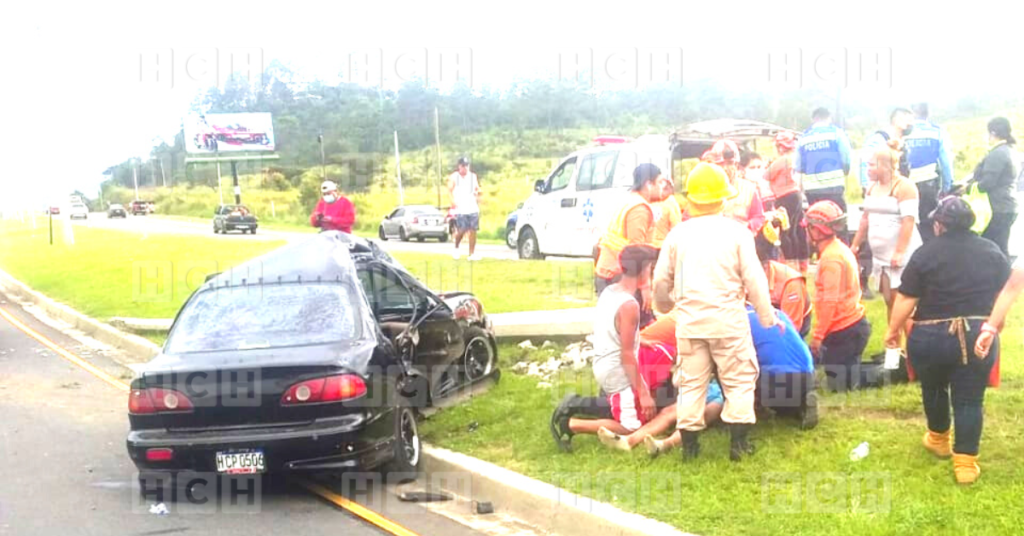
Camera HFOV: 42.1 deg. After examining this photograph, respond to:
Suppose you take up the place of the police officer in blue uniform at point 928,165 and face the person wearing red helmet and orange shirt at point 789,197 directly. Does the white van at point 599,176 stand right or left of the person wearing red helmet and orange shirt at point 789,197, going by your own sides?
right

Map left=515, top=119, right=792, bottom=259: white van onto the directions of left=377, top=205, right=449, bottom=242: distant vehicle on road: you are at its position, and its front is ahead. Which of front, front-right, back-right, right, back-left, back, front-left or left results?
back-left

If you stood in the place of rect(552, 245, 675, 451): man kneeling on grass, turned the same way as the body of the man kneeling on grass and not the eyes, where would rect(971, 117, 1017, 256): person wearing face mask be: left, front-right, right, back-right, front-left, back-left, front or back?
front-left

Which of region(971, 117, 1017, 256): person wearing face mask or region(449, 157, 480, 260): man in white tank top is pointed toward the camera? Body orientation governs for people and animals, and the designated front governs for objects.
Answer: the man in white tank top

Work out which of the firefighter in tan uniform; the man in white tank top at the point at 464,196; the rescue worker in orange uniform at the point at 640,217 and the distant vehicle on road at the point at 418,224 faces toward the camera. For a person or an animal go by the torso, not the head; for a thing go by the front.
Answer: the man in white tank top

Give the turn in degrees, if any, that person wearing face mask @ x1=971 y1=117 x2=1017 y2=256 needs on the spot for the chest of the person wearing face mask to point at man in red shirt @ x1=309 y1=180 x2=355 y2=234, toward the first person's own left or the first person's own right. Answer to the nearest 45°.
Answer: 0° — they already face them

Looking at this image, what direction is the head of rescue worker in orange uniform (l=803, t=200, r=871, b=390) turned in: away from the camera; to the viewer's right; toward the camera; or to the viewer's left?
to the viewer's left

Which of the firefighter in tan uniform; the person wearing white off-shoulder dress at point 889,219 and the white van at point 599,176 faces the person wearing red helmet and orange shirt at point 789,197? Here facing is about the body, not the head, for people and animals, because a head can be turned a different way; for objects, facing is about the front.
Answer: the firefighter in tan uniform

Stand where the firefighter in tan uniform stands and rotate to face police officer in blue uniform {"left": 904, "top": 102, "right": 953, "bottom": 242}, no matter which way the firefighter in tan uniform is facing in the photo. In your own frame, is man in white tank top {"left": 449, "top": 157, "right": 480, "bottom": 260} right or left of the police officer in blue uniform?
left

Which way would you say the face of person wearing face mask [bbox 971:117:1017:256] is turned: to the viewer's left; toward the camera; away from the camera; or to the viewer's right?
to the viewer's left

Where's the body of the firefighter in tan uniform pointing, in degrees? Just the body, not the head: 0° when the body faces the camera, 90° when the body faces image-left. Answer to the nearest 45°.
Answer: approximately 180°

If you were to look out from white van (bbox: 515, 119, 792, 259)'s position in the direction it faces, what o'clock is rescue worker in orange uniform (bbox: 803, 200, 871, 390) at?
The rescue worker in orange uniform is roughly at 7 o'clock from the white van.

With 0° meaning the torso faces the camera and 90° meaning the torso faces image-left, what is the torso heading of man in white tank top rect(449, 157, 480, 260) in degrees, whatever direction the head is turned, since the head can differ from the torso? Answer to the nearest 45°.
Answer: approximately 0°

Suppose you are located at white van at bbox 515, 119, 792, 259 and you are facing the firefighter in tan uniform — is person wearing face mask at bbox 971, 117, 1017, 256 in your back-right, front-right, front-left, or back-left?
front-left

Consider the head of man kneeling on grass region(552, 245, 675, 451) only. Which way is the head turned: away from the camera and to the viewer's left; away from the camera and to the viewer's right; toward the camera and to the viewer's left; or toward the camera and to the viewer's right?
away from the camera and to the viewer's right
